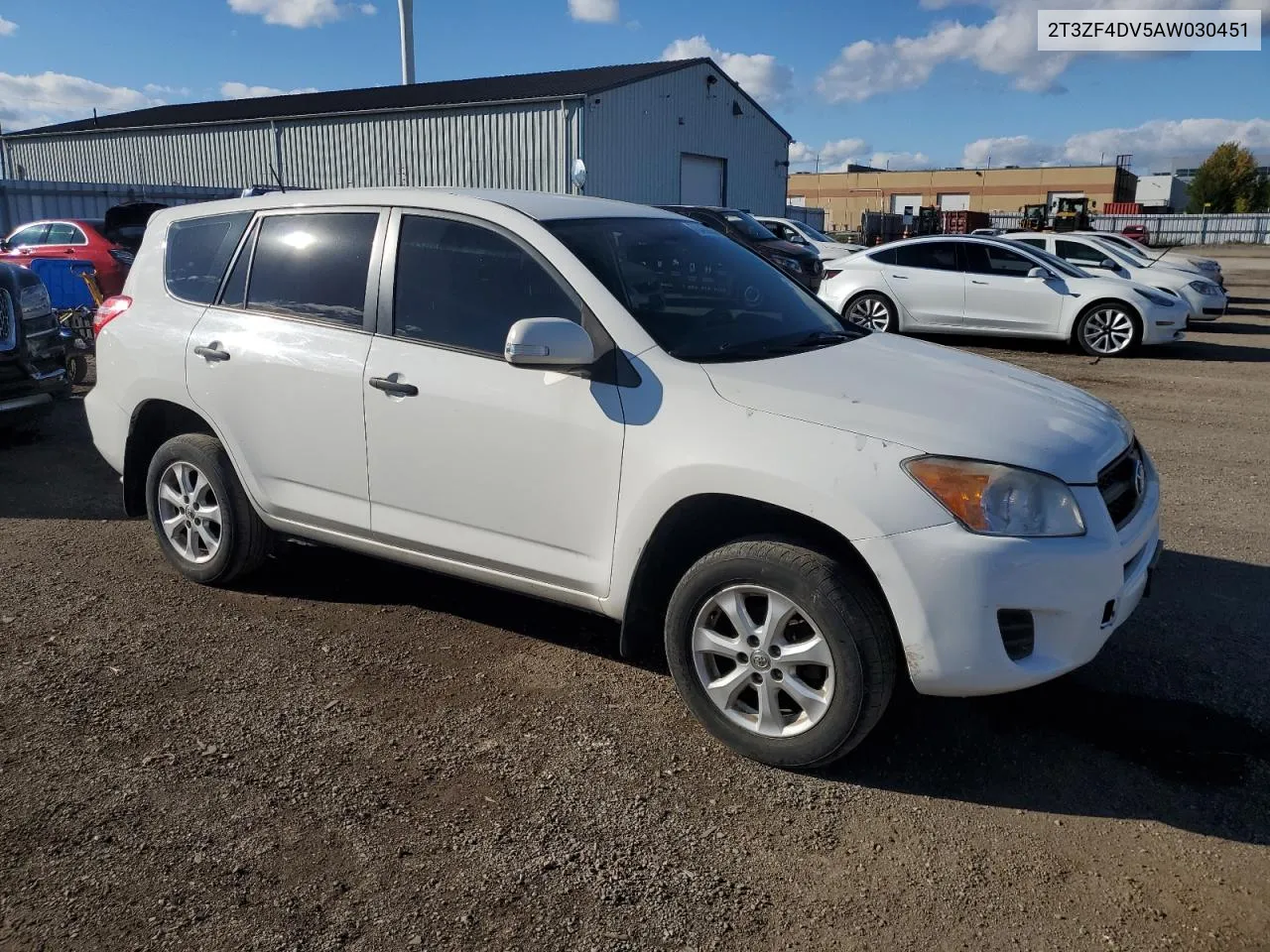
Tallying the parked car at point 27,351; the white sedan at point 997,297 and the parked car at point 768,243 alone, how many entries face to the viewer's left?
0

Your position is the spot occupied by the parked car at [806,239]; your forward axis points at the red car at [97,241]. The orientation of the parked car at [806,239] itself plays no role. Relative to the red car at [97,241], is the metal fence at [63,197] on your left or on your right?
right

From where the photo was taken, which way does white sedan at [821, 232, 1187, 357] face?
to the viewer's right

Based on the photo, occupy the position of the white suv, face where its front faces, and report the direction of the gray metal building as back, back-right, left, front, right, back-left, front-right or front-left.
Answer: back-left

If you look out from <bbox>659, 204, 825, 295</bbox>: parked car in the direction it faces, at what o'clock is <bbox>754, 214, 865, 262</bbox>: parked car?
<bbox>754, 214, 865, 262</bbox>: parked car is roughly at 8 o'clock from <bbox>659, 204, 825, 295</bbox>: parked car.

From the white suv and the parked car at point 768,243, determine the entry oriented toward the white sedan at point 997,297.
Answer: the parked car

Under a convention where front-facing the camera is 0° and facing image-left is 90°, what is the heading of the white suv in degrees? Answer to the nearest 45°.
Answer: approximately 315°

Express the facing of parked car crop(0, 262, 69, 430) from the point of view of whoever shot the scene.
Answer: facing the viewer and to the right of the viewer

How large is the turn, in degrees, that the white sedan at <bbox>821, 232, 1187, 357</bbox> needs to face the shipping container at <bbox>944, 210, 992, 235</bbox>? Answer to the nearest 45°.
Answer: approximately 90° to its left

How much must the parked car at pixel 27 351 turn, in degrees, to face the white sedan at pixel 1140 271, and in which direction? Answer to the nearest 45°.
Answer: approximately 45° to its left

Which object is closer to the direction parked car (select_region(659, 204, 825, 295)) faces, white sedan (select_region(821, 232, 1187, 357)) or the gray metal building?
the white sedan

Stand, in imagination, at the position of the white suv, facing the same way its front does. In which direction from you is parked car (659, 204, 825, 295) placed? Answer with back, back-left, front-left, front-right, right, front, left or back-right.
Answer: back-left

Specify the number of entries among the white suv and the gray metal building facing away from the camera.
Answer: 0

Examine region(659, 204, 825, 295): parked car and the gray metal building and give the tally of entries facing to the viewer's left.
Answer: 0
